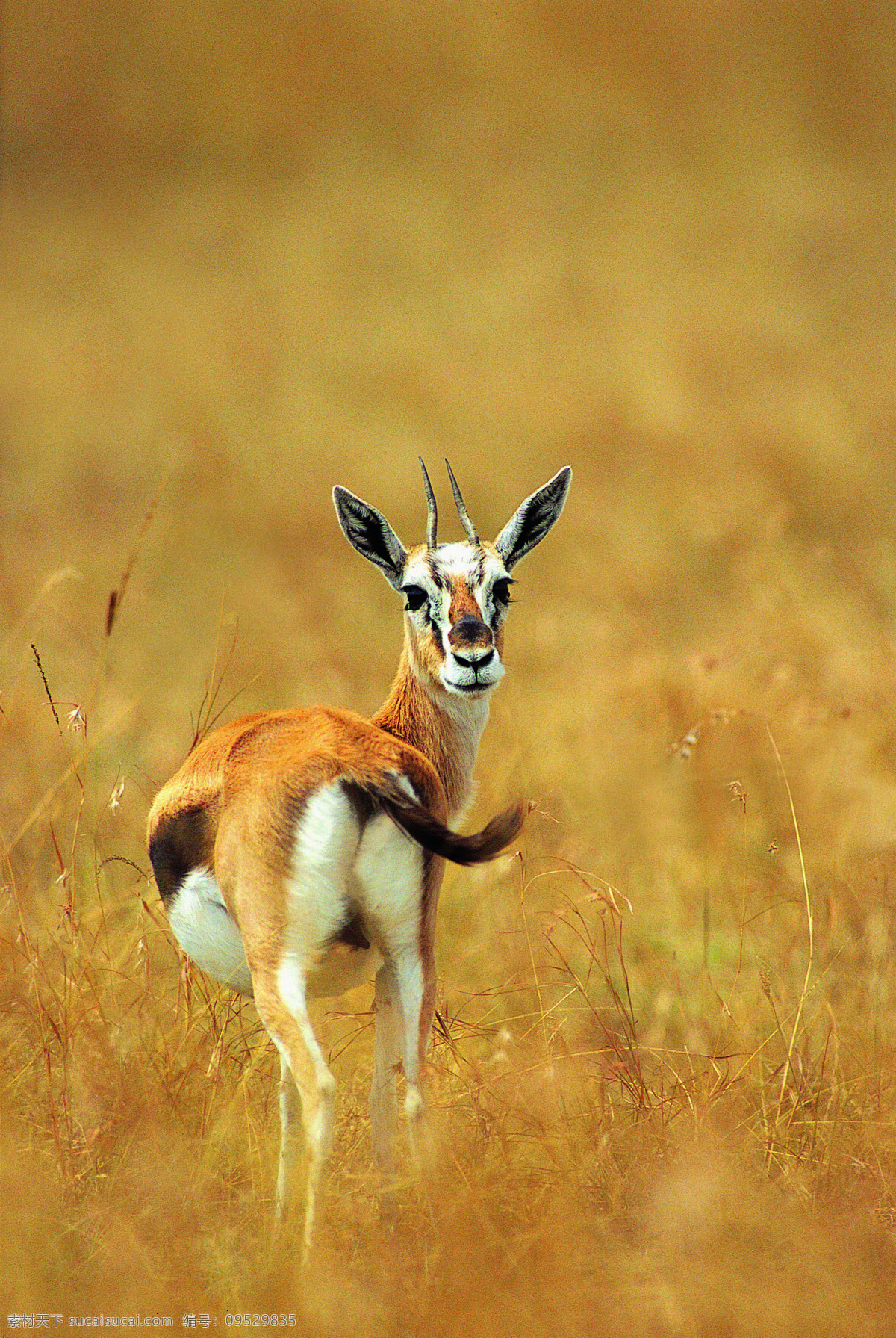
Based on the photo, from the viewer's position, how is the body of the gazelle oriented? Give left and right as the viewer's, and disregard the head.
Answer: facing away from the viewer
